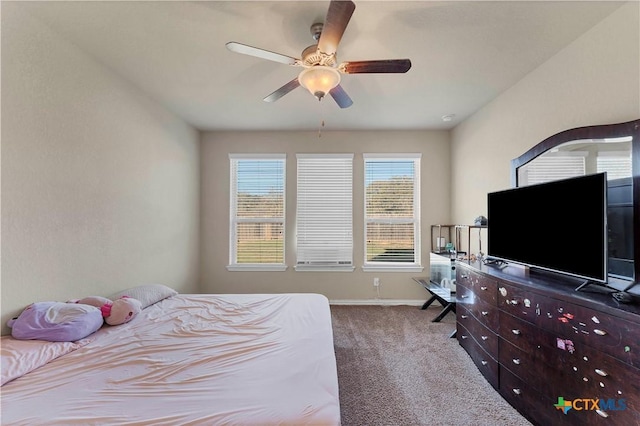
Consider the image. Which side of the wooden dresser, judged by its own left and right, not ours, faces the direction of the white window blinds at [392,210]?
right

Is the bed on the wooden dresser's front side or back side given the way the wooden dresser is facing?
on the front side

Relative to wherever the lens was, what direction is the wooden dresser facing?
facing the viewer and to the left of the viewer

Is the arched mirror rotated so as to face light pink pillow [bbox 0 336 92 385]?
yes

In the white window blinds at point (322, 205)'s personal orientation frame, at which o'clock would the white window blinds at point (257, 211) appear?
the white window blinds at point (257, 211) is roughly at 3 o'clock from the white window blinds at point (322, 205).

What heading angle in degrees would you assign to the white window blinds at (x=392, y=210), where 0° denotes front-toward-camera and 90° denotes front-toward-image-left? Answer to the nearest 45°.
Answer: approximately 0°

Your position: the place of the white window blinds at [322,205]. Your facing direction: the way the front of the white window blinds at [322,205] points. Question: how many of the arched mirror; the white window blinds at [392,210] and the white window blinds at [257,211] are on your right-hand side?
1

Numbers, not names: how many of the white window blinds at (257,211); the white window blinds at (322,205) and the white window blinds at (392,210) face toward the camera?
3

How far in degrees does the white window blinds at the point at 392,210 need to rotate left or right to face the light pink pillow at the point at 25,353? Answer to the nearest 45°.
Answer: approximately 45° to its right

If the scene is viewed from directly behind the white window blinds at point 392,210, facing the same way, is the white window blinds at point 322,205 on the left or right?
on its right

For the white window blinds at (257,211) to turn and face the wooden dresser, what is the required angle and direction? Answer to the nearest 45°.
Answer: approximately 45° to its left

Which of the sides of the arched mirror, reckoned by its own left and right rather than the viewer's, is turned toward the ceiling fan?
front

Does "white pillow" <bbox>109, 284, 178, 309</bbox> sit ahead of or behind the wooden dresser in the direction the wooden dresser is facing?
ahead
